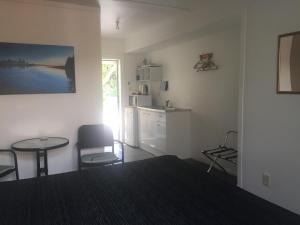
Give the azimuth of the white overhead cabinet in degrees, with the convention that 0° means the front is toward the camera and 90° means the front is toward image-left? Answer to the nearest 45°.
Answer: approximately 45°

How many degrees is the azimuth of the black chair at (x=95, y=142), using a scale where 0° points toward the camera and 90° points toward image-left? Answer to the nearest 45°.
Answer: approximately 315°

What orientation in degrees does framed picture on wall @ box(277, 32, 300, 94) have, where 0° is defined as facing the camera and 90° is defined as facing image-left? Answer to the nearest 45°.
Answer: approximately 45°

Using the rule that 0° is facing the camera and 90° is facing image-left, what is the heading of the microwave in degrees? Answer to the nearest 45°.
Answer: approximately 45°
